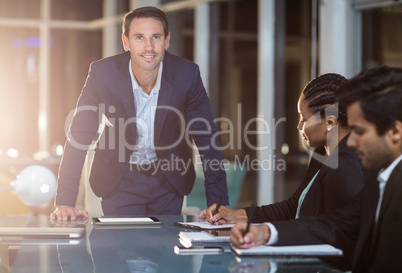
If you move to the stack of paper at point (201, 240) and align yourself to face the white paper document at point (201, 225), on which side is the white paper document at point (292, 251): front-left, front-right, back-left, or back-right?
back-right

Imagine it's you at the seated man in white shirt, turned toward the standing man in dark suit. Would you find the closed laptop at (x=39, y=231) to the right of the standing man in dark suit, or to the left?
left

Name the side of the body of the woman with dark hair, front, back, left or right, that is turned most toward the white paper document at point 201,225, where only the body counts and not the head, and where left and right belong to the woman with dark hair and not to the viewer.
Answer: front

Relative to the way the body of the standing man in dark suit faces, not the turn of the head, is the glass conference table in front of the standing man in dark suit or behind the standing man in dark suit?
in front

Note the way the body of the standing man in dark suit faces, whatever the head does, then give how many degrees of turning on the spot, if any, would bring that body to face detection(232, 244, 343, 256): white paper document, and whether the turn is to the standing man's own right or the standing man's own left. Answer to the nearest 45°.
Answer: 0° — they already face it

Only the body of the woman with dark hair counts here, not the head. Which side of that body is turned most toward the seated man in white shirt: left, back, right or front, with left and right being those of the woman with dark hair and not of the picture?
left

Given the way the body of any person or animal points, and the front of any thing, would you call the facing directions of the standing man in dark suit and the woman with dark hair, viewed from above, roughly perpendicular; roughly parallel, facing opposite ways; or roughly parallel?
roughly perpendicular

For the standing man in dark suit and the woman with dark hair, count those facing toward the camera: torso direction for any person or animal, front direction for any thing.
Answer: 1

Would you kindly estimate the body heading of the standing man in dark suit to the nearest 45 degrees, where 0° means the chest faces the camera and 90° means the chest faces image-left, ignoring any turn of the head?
approximately 0°

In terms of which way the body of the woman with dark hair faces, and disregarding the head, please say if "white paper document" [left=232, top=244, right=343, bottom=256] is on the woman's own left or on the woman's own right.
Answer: on the woman's own left

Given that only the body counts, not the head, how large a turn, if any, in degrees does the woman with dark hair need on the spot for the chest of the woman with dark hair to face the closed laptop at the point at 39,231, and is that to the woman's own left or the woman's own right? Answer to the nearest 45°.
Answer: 0° — they already face it

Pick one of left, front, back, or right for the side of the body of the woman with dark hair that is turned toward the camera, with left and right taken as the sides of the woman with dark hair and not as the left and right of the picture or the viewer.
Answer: left
